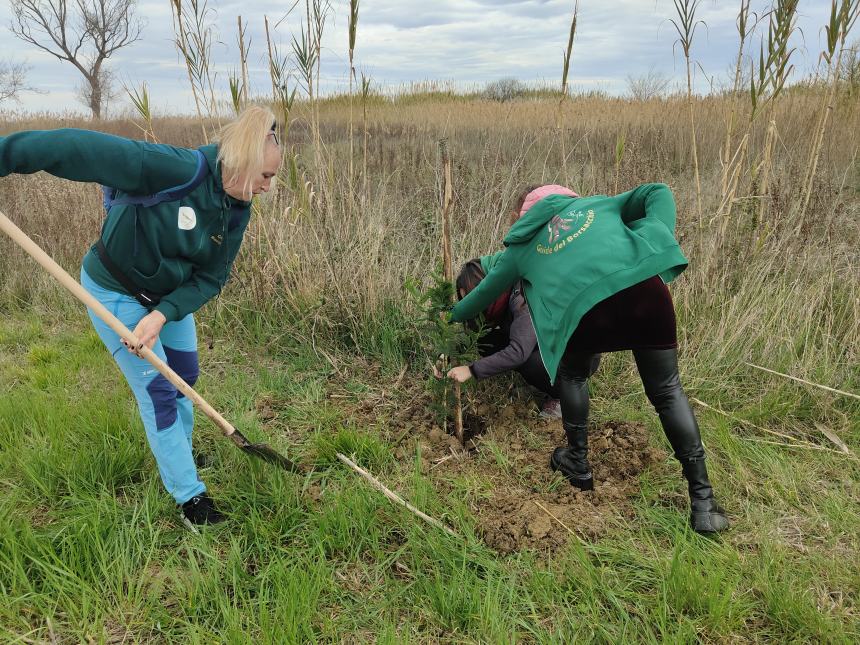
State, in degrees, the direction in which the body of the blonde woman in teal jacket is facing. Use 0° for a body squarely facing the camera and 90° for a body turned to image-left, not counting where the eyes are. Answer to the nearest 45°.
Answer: approximately 315°

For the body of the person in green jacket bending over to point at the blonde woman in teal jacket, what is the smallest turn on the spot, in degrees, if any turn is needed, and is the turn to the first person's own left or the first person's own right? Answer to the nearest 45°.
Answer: approximately 45° to the first person's own left

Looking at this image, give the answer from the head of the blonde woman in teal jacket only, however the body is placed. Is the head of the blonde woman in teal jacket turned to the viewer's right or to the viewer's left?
to the viewer's right

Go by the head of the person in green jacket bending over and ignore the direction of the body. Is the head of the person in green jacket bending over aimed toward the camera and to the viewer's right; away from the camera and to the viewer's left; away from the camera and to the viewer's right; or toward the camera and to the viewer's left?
away from the camera and to the viewer's left

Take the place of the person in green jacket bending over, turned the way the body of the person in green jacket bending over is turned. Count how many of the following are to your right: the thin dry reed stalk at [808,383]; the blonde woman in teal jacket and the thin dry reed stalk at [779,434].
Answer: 2

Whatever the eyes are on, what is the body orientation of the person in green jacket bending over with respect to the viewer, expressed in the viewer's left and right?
facing away from the viewer and to the left of the viewer

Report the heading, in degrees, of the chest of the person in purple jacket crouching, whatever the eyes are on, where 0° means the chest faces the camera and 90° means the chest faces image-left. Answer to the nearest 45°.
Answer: approximately 90°

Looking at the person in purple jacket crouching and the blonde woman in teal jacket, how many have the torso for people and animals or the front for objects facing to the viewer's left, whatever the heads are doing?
1

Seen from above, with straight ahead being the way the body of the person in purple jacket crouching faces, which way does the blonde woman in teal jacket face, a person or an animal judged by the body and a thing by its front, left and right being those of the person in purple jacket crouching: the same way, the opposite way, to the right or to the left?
the opposite way
